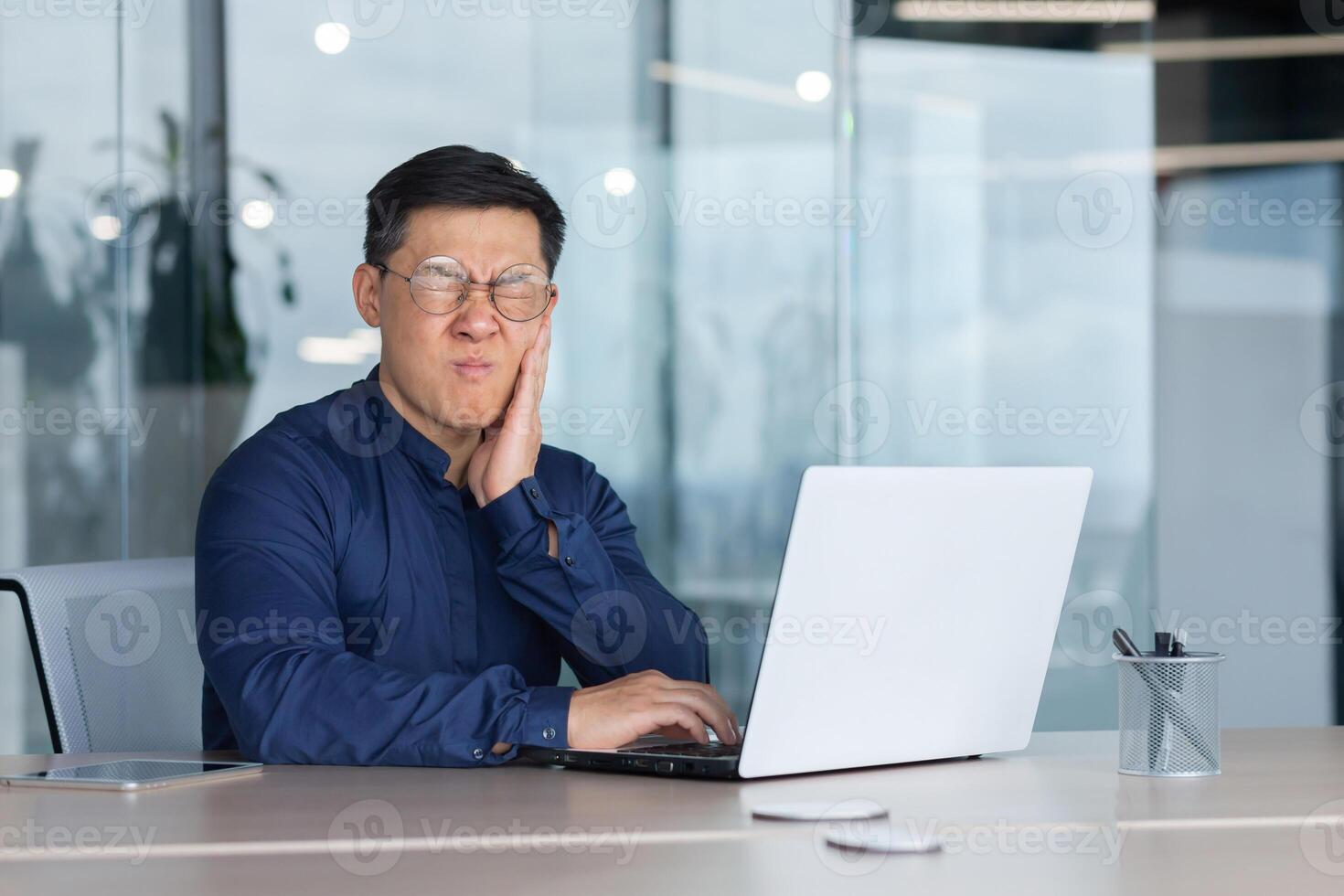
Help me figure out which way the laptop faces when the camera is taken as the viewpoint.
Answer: facing away from the viewer and to the left of the viewer

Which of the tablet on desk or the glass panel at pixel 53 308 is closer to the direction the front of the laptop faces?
the glass panel

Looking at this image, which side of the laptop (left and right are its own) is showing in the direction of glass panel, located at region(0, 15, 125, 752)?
front

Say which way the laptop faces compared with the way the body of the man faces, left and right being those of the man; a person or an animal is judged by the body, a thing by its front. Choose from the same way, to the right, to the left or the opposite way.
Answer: the opposite way

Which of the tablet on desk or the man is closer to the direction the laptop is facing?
the man

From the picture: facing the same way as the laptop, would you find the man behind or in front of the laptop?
in front

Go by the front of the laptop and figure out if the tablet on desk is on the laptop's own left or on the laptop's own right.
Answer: on the laptop's own left

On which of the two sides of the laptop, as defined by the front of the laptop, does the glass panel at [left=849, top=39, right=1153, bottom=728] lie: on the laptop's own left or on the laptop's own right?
on the laptop's own right

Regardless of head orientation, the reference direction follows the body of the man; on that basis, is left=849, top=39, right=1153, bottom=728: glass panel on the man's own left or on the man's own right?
on the man's own left

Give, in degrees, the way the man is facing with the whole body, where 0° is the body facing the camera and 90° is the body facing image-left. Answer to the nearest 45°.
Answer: approximately 315°
